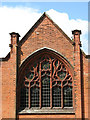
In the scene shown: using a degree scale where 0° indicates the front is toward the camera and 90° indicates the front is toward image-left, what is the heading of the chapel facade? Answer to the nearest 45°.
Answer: approximately 0°
